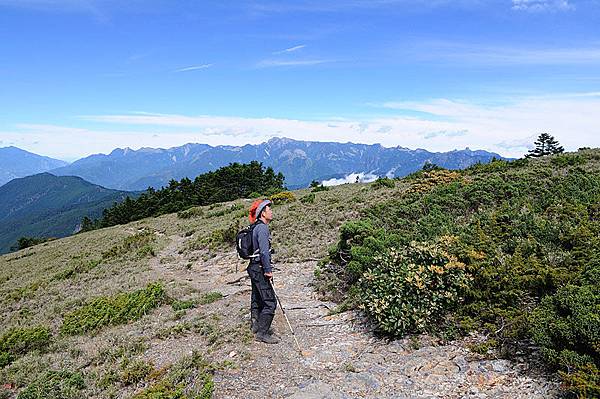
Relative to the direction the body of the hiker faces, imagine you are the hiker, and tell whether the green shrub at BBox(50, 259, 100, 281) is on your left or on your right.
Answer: on your left

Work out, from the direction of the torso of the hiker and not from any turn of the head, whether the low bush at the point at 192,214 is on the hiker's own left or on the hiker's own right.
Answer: on the hiker's own left

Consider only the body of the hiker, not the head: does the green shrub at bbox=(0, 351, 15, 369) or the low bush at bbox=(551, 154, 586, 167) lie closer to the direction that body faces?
the low bush

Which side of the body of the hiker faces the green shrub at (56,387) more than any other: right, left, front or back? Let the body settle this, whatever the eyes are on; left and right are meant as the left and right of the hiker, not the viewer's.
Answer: back

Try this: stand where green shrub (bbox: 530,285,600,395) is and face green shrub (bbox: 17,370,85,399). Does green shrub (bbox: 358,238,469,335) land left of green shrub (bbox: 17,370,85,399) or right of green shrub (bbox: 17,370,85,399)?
right

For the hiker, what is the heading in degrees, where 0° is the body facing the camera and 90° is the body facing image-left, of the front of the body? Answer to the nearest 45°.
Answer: approximately 270°

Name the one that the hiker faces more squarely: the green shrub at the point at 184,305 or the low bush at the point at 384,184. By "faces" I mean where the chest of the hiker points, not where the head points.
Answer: the low bush

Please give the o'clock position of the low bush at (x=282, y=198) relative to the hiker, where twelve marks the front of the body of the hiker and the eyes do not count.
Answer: The low bush is roughly at 9 o'clock from the hiker.

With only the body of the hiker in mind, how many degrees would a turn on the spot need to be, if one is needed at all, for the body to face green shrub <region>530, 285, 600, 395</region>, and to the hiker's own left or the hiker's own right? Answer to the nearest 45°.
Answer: approximately 45° to the hiker's own right

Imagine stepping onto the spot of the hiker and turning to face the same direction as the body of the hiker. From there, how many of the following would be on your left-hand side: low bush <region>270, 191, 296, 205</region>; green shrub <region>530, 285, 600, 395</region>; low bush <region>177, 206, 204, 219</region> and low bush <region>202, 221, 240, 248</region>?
3

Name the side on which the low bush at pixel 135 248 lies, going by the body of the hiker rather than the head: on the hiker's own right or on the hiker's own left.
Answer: on the hiker's own left

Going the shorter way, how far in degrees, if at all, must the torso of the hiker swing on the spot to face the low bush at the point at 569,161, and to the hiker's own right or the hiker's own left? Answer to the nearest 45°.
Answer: approximately 45° to the hiker's own left

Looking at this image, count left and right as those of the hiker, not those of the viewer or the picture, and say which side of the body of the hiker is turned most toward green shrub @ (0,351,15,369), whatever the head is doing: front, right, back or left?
back
